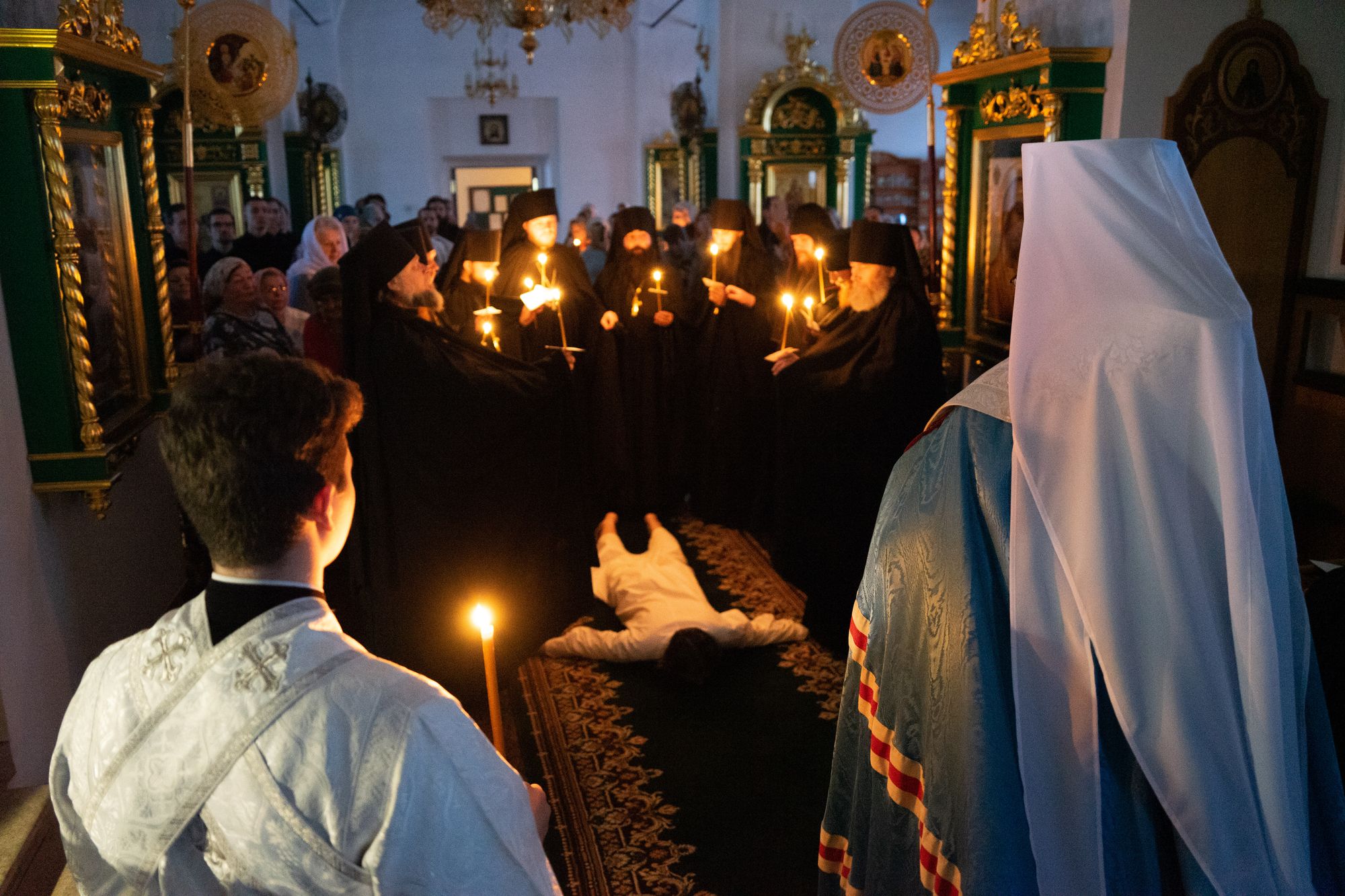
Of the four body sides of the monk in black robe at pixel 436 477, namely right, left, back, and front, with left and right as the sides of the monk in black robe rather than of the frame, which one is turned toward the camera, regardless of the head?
right

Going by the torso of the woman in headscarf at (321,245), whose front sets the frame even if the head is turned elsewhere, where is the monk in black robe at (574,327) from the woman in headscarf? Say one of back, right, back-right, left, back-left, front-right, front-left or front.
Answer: front

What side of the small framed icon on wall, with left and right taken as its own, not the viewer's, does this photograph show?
front

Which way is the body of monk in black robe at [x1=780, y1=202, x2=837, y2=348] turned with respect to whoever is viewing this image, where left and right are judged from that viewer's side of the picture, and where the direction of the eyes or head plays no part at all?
facing the viewer and to the left of the viewer

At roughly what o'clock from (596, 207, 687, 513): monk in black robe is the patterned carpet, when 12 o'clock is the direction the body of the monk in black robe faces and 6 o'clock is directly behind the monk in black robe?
The patterned carpet is roughly at 12 o'clock from the monk in black robe.

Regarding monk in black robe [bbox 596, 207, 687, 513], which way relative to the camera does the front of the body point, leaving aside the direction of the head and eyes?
toward the camera

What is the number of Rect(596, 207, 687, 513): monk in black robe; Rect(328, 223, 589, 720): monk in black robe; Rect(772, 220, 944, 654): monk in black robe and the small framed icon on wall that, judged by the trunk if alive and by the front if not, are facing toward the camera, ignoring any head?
2

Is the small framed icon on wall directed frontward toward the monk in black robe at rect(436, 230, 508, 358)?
yes

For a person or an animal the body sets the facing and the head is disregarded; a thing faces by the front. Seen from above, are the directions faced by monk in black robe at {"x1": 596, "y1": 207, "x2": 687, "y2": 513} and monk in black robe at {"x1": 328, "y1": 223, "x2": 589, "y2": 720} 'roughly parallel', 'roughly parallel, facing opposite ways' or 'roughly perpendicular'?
roughly perpendicular

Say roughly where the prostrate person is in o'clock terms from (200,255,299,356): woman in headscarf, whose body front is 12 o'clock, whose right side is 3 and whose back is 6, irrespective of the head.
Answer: The prostrate person is roughly at 12 o'clock from the woman in headscarf.

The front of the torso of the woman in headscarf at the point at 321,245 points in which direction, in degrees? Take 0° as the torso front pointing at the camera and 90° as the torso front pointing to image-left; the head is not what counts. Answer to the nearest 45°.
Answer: approximately 315°

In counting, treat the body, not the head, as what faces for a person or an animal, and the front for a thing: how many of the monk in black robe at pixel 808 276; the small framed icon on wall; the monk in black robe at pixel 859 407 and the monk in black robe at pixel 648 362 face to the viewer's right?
0

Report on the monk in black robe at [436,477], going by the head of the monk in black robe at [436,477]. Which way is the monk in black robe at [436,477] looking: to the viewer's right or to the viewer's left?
to the viewer's right

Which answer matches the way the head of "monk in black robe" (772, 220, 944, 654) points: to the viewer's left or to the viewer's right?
to the viewer's left

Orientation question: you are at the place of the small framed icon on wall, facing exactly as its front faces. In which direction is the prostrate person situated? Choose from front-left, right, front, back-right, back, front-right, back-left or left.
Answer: front

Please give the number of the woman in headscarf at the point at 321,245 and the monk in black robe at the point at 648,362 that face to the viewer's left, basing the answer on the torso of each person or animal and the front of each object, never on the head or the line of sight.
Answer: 0

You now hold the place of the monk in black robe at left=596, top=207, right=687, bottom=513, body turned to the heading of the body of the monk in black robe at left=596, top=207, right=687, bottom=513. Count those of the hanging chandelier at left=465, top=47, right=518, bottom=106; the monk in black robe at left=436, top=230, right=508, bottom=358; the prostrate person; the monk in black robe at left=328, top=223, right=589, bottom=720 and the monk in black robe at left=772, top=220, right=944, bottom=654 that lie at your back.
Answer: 1

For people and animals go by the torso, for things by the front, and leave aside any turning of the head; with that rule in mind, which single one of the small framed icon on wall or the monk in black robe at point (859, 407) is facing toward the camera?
the small framed icon on wall
